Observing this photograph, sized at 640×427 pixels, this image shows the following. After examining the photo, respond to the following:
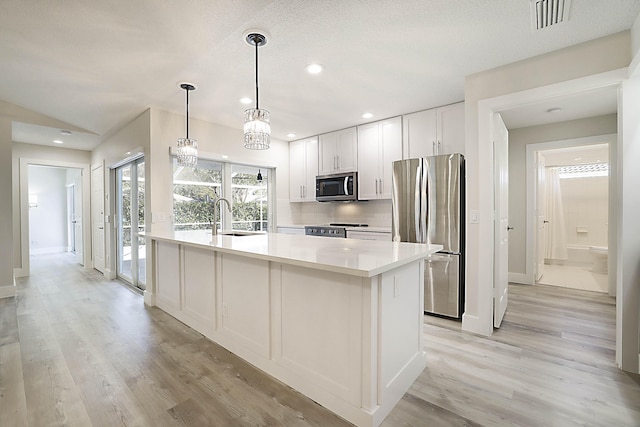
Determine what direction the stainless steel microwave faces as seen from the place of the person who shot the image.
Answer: facing the viewer and to the left of the viewer

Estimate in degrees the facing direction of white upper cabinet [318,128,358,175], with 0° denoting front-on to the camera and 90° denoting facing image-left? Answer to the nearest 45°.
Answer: approximately 45°

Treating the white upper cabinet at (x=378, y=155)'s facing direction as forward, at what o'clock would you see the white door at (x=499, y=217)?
The white door is roughly at 9 o'clock from the white upper cabinet.

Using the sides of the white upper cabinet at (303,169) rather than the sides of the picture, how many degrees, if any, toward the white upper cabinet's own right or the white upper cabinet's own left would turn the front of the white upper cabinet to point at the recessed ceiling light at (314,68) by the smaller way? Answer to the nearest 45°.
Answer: approximately 45° to the white upper cabinet's own left

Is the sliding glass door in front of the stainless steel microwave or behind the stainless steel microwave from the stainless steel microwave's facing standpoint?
in front

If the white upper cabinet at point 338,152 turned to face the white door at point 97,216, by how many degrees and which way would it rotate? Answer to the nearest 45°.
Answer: approximately 45° to its right

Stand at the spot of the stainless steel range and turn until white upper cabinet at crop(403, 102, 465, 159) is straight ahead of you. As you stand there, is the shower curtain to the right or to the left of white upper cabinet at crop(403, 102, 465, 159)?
left
